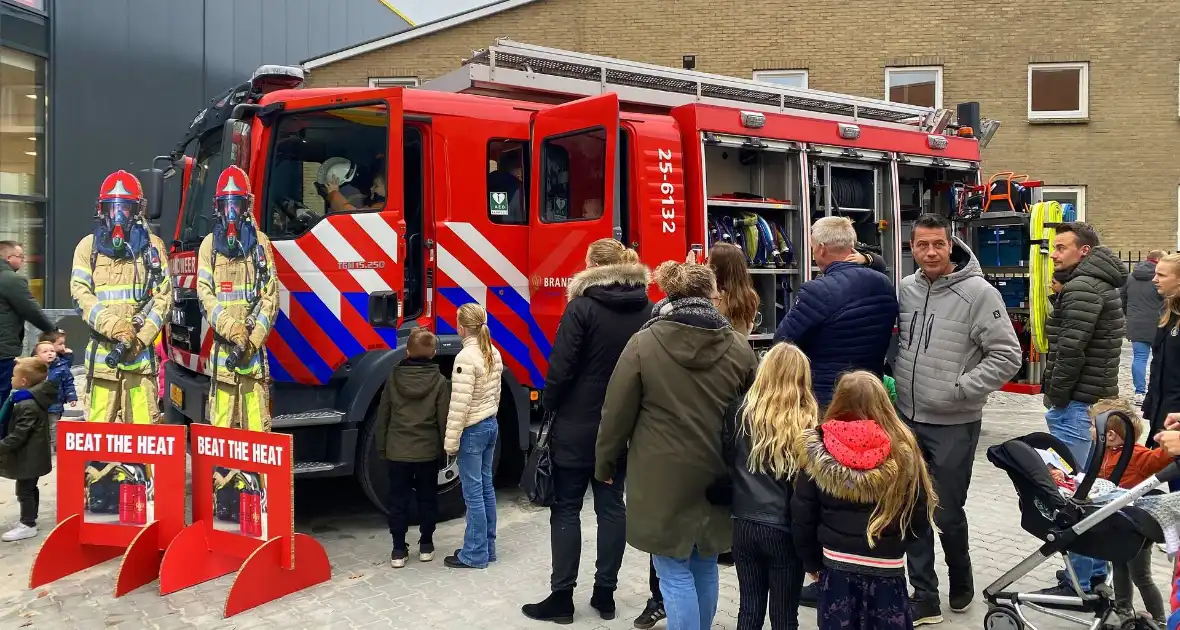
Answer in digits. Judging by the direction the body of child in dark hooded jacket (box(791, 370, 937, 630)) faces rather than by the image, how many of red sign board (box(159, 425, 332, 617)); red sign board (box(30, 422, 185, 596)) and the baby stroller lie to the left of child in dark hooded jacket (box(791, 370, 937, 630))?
2

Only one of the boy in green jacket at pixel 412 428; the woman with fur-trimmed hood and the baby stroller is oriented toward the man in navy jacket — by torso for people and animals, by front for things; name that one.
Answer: the baby stroller

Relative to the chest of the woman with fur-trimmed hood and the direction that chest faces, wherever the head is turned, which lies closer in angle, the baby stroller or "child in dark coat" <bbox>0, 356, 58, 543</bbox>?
the child in dark coat

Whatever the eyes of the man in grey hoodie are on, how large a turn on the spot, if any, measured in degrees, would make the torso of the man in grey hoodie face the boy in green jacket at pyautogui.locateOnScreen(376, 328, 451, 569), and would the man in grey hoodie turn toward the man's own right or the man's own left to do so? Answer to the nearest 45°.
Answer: approximately 45° to the man's own right

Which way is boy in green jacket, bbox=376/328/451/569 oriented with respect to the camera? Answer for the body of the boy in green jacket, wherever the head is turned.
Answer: away from the camera

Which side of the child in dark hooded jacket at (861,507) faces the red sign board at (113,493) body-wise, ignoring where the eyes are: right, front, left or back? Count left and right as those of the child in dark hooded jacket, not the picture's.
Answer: left

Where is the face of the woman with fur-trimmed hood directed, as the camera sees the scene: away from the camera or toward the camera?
away from the camera

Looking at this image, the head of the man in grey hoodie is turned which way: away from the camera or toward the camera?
toward the camera

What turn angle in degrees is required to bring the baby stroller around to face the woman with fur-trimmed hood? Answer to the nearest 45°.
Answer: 0° — it already faces them

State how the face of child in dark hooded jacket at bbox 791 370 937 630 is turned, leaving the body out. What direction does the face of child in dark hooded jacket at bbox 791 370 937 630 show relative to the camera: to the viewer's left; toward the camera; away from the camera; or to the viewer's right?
away from the camera

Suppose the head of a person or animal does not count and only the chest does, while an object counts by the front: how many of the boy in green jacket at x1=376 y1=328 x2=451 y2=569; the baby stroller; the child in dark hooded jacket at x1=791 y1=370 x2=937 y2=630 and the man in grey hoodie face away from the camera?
2

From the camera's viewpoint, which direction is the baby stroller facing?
to the viewer's left

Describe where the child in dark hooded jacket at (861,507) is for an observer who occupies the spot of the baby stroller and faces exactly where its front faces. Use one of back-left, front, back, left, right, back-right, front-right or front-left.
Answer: front-left

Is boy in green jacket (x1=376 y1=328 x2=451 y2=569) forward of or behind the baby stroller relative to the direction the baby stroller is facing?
forward

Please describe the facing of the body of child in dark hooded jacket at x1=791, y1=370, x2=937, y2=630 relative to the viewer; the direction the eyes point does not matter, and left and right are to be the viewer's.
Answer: facing away from the viewer

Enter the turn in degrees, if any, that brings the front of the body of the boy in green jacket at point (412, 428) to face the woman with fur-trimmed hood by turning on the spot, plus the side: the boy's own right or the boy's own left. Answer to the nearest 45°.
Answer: approximately 135° to the boy's own right

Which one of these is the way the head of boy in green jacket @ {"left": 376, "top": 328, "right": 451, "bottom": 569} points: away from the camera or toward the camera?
away from the camera

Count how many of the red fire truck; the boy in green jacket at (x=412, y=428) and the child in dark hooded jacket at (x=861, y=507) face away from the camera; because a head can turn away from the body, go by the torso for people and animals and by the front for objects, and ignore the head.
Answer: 2
